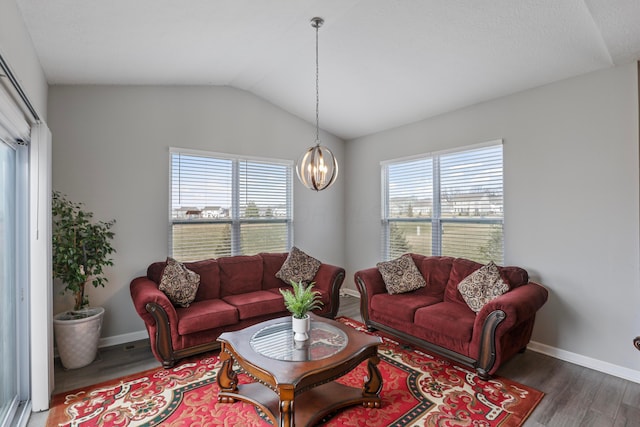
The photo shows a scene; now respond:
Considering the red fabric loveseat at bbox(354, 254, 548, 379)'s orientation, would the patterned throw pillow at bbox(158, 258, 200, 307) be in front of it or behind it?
in front

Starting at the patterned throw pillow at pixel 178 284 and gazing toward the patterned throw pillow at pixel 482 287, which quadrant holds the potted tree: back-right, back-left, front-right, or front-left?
back-right

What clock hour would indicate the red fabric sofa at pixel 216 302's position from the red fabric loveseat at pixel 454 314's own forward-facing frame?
the red fabric sofa at pixel 216 302 is roughly at 1 o'clock from the red fabric loveseat at pixel 454 314.

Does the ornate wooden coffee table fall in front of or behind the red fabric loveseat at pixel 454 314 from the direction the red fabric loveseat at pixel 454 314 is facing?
in front

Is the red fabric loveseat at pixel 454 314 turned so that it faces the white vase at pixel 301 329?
yes

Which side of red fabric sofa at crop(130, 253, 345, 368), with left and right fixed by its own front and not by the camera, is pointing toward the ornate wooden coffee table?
front

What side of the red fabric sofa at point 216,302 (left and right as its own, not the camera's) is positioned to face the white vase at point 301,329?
front

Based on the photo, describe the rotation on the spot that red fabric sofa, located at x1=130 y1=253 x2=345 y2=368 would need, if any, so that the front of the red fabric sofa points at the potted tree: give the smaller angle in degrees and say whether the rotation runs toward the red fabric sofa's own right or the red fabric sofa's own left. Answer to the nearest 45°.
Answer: approximately 135° to the red fabric sofa's own right

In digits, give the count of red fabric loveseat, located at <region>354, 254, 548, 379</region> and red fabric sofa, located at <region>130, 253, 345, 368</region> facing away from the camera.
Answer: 0

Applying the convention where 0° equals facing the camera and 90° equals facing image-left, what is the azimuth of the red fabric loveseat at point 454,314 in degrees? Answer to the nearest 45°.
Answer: approximately 45°

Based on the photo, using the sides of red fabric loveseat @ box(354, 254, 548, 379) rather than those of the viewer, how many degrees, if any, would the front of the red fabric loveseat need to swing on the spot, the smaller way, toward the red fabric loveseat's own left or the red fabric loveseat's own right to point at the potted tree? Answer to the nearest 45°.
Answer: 0° — it already faces it

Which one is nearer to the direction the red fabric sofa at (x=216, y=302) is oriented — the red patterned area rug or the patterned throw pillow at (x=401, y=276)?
the red patterned area rug
